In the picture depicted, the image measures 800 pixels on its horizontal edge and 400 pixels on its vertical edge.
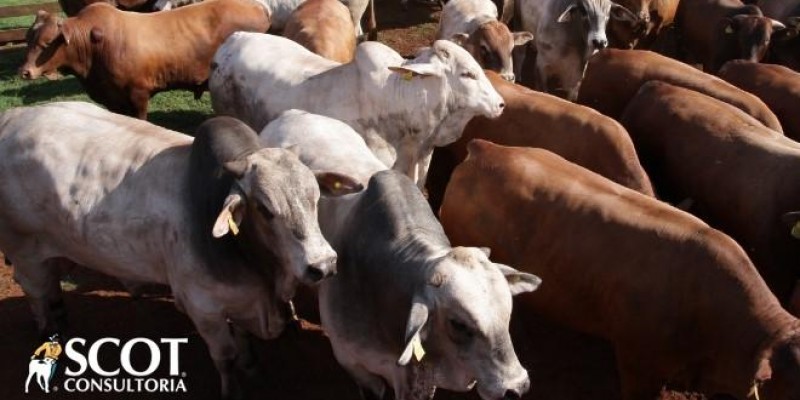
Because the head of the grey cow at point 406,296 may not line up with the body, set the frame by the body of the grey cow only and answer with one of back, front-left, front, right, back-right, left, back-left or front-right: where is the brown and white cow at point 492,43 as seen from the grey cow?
back-left

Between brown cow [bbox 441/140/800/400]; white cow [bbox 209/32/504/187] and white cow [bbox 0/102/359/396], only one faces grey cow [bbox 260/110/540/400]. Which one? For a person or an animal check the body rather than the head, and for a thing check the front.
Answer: white cow [bbox 0/102/359/396]

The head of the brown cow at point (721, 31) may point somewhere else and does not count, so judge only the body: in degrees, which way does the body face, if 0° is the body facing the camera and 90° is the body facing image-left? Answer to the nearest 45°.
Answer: approximately 315°

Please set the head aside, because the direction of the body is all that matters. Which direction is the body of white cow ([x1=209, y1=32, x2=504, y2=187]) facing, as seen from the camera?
to the viewer's right

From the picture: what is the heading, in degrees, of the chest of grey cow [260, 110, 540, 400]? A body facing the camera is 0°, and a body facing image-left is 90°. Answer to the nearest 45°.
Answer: approximately 315°

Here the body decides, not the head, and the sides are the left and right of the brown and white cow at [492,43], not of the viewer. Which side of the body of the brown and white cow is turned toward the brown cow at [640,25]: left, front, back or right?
left

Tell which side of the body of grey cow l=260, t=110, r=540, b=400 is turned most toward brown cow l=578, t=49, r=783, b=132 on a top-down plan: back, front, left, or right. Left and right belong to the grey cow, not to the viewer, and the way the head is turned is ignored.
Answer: left
